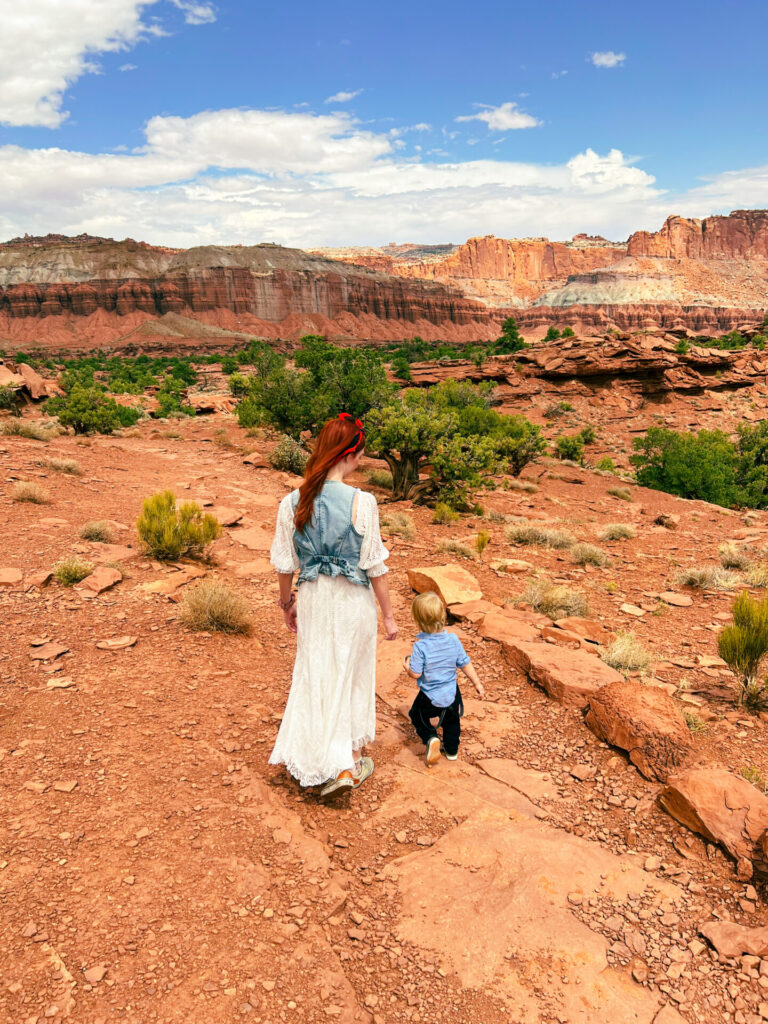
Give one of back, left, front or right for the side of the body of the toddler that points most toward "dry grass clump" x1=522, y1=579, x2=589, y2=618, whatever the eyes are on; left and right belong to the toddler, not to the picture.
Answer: front

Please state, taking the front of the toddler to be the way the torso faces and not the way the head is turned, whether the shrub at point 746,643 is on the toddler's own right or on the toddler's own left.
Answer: on the toddler's own right

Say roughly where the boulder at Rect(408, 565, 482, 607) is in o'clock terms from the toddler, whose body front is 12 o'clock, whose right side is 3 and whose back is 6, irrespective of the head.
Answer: The boulder is roughly at 12 o'clock from the toddler.

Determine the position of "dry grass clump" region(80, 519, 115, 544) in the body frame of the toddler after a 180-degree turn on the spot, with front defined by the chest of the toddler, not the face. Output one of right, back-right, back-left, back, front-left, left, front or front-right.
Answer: back-right

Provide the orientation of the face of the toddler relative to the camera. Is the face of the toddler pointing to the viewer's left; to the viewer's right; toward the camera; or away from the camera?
away from the camera

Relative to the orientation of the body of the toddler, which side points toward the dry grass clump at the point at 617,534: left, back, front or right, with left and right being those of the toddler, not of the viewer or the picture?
front

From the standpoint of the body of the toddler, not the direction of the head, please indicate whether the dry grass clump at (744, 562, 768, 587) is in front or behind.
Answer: in front

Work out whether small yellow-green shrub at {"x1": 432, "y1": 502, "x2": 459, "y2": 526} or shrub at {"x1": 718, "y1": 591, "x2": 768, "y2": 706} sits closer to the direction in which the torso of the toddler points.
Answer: the small yellow-green shrub

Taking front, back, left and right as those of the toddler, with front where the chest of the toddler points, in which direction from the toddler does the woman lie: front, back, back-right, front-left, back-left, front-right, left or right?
back-left

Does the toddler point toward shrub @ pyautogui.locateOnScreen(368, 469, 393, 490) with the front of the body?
yes

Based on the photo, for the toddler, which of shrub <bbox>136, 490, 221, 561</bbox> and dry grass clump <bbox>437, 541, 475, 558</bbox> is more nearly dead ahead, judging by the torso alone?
the dry grass clump

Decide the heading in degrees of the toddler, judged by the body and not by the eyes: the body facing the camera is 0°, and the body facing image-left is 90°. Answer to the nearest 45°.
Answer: approximately 180°
